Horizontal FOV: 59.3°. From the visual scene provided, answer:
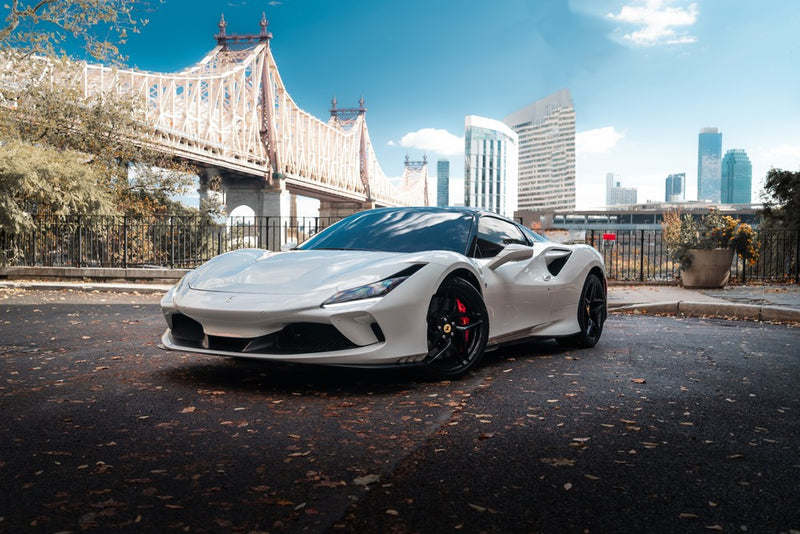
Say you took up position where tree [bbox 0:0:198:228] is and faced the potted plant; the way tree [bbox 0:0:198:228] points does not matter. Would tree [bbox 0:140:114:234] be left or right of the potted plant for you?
right

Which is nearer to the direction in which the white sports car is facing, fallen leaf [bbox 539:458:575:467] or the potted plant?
the fallen leaf

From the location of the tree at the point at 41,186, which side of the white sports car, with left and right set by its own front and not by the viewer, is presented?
right

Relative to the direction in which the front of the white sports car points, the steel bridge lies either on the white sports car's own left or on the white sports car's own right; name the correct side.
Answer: on the white sports car's own right

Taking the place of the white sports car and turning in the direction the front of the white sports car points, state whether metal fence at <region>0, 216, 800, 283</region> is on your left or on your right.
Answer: on your right

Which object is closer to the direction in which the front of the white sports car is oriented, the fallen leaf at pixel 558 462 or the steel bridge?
the fallen leaf

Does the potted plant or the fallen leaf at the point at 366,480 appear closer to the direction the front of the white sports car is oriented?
the fallen leaf

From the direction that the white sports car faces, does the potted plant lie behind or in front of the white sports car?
behind

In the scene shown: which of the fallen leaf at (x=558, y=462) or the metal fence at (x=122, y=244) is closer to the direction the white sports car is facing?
the fallen leaf

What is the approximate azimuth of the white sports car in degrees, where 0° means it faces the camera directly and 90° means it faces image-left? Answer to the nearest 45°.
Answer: approximately 45°

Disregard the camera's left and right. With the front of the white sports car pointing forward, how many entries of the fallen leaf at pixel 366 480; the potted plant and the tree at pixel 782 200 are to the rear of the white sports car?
2

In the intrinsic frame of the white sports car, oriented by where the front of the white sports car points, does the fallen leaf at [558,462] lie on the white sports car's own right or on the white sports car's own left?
on the white sports car's own left

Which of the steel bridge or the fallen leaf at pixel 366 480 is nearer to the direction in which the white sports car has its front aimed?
the fallen leaf

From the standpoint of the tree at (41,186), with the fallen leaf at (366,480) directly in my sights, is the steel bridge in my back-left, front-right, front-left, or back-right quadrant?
back-left

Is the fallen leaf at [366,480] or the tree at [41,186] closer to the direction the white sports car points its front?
the fallen leaf
